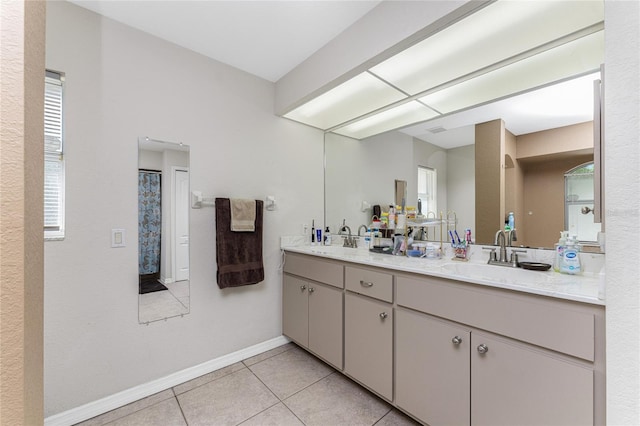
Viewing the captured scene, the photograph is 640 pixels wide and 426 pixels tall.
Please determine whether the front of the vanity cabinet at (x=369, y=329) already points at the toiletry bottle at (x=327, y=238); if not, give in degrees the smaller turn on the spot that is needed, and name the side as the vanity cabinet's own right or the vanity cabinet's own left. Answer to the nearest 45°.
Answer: approximately 90° to the vanity cabinet's own right

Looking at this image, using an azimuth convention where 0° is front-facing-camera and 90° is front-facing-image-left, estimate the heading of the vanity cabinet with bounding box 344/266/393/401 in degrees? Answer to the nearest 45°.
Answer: approximately 45°

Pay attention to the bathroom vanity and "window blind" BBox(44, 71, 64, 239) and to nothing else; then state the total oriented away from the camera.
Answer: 0

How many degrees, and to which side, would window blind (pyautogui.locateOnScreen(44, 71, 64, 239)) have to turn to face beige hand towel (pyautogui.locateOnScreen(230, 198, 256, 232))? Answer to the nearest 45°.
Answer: approximately 45° to its left

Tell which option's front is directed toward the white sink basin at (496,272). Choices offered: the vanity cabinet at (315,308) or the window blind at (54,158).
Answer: the window blind

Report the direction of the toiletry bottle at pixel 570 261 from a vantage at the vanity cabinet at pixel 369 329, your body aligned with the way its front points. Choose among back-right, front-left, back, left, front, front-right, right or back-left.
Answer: back-left

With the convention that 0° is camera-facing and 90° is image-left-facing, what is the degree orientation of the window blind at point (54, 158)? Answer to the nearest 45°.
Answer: approximately 315°

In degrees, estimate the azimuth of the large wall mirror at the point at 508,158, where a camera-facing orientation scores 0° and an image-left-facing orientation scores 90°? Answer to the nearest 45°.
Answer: approximately 45°

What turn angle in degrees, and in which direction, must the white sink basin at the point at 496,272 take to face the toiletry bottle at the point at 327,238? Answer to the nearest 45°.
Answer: approximately 45° to its right

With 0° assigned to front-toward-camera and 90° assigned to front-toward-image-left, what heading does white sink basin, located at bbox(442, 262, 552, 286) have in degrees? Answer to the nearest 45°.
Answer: approximately 45°

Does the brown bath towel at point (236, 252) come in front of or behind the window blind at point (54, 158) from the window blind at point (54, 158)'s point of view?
in front
